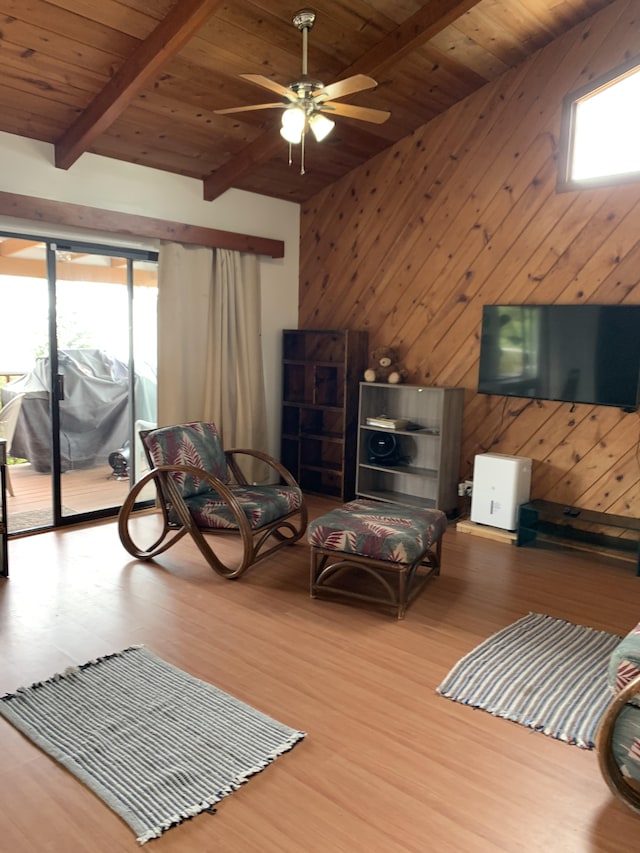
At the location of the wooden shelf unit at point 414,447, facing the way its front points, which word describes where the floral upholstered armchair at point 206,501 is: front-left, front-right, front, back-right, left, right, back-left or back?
front

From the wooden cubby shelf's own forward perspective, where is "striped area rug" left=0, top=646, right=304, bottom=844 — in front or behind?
in front

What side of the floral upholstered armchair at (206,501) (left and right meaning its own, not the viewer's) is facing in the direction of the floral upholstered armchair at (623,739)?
front

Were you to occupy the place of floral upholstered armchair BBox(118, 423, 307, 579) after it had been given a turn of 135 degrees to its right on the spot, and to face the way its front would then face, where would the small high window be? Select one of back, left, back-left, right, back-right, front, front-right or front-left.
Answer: back

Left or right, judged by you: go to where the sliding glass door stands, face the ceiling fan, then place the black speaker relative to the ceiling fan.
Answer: left

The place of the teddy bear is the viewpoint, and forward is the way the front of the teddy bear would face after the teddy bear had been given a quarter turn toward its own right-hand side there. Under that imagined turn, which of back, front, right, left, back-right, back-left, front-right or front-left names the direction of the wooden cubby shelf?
front

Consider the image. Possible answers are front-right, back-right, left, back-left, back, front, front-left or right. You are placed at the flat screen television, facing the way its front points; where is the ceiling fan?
front

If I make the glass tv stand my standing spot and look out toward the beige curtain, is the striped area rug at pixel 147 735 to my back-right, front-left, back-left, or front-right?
front-left

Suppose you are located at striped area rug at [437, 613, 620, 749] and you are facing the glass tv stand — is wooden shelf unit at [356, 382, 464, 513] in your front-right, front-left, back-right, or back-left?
front-left

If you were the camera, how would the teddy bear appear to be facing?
facing the viewer and to the left of the viewer

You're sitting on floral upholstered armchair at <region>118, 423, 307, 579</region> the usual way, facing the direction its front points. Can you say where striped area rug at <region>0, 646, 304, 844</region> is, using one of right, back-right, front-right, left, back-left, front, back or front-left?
front-right

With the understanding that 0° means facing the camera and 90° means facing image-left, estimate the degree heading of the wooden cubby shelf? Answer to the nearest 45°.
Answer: approximately 45°

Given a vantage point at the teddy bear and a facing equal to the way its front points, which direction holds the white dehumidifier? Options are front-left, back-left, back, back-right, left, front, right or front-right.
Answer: left

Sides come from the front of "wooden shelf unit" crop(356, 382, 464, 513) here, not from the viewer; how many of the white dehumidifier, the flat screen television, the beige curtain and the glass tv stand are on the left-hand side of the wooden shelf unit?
3

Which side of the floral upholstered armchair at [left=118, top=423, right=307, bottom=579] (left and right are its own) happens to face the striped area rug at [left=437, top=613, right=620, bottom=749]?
front

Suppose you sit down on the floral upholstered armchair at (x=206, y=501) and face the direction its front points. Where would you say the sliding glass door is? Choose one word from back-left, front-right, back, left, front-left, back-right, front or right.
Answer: back

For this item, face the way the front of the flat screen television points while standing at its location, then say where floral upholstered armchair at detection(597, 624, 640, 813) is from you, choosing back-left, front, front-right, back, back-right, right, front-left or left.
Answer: front-left

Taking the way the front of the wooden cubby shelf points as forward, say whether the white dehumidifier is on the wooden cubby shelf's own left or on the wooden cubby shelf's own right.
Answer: on the wooden cubby shelf's own left
